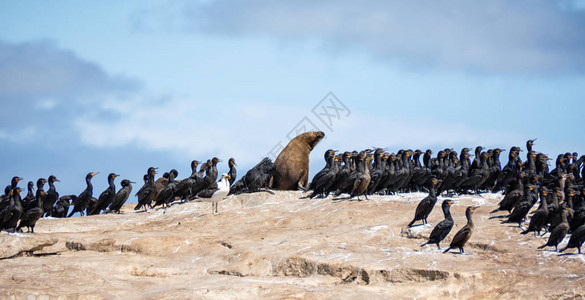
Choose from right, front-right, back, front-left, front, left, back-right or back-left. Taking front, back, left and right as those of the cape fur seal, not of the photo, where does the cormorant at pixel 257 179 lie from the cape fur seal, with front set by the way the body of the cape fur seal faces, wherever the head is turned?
back-right

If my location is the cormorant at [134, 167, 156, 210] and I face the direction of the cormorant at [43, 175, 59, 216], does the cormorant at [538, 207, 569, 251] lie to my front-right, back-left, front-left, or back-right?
back-left

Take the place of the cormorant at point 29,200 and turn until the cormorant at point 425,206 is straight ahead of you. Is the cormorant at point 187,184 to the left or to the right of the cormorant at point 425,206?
left
